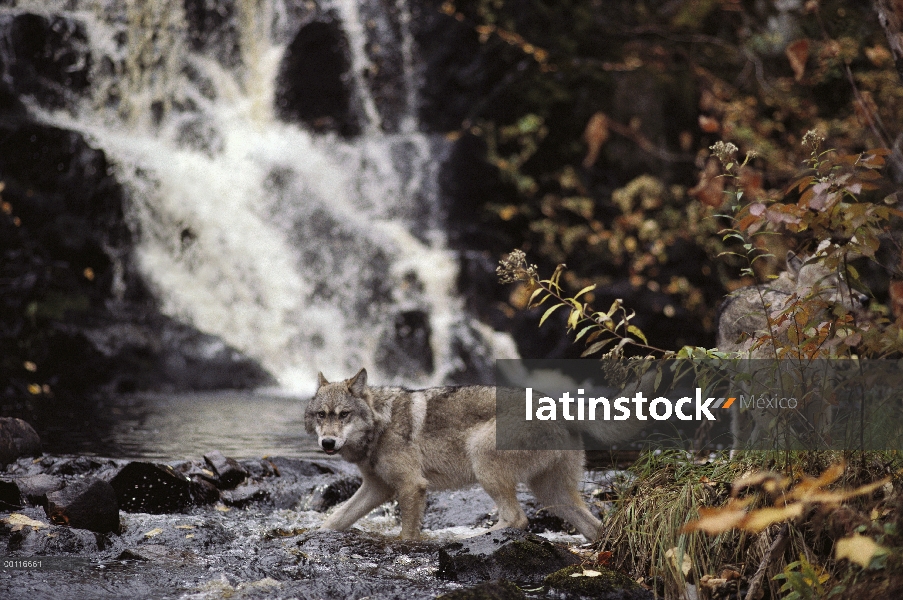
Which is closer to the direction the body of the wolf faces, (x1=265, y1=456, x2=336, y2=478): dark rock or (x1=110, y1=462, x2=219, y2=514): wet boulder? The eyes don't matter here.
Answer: the wet boulder

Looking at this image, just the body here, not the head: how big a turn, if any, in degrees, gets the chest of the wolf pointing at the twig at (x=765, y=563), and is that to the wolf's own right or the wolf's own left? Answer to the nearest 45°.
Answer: approximately 135° to the wolf's own left

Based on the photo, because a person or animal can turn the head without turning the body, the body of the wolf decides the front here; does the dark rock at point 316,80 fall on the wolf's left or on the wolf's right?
on the wolf's right

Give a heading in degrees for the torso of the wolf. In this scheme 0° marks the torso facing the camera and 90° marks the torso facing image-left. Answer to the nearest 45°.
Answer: approximately 90°

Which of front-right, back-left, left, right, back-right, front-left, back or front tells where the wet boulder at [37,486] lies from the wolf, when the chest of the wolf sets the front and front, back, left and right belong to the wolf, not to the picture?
front

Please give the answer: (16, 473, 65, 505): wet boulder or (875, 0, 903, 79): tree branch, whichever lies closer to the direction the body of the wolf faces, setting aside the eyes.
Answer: the wet boulder

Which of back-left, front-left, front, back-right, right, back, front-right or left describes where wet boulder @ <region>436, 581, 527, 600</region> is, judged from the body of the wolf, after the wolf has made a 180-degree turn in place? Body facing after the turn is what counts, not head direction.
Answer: right

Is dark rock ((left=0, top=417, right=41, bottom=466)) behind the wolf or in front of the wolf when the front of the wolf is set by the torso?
in front

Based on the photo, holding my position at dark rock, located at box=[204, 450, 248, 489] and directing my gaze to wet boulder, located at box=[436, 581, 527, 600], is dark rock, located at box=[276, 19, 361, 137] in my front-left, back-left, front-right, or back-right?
back-left

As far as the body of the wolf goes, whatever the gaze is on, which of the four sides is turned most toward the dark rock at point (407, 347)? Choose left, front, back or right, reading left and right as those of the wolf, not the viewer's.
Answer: right
